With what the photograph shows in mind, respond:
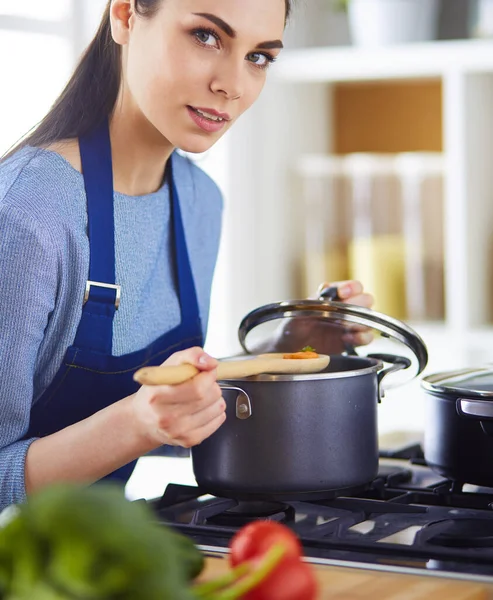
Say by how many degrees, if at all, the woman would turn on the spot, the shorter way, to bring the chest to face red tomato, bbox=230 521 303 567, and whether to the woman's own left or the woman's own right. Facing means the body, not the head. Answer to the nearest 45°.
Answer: approximately 45° to the woman's own right

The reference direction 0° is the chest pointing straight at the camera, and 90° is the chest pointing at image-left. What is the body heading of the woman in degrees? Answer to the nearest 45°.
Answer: approximately 315°

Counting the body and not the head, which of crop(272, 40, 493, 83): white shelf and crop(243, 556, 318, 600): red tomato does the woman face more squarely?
the red tomato

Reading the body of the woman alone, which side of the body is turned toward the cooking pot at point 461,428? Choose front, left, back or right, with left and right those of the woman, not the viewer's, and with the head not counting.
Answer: front

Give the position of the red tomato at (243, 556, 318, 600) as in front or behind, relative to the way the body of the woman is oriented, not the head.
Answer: in front
